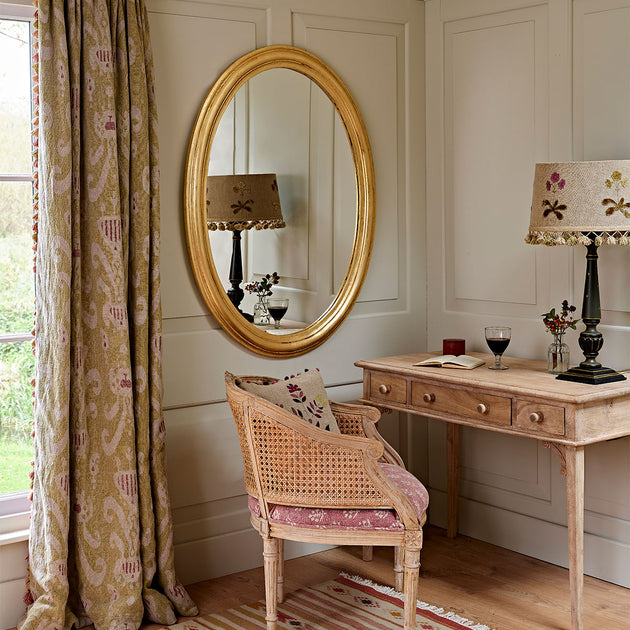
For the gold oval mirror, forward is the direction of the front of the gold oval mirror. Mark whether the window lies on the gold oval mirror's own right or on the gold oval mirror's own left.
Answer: on the gold oval mirror's own right

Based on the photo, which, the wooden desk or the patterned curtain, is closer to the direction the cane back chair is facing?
the wooden desk

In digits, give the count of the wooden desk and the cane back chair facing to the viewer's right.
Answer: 1

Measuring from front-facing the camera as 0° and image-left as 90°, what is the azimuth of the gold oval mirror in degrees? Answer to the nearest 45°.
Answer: approximately 315°

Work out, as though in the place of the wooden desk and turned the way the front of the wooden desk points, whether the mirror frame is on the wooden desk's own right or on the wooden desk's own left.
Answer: on the wooden desk's own right

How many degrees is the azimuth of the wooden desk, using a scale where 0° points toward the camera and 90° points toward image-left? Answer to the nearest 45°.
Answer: approximately 45°

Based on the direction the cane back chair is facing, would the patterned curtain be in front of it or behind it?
behind

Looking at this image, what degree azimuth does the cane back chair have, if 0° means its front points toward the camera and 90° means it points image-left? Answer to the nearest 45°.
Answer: approximately 270°

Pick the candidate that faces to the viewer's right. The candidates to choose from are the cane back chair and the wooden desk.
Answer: the cane back chair
